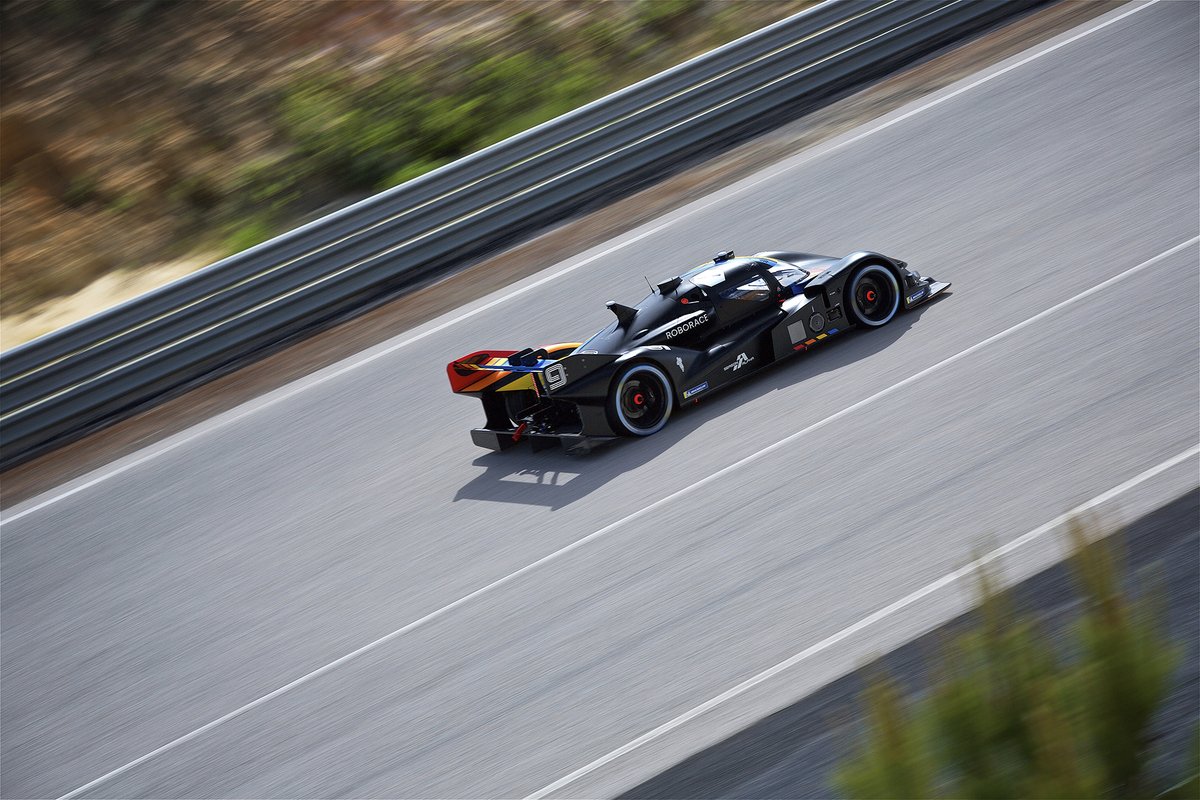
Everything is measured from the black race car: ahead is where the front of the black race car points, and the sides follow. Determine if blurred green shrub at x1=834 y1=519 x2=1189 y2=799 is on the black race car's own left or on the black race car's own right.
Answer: on the black race car's own right

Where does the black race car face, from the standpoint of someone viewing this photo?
facing away from the viewer and to the right of the viewer

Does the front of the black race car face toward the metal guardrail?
no

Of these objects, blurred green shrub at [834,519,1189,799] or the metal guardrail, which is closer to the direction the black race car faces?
the metal guardrail
